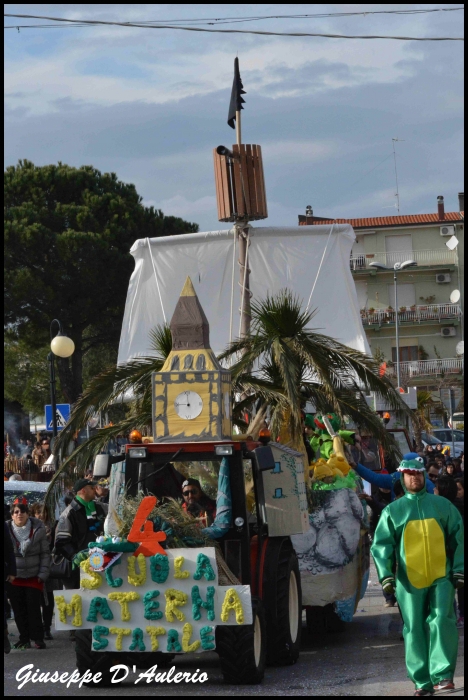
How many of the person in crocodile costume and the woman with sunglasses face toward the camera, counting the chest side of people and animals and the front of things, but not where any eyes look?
2

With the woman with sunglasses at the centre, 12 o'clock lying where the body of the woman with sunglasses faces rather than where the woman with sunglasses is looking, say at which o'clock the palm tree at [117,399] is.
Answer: The palm tree is roughly at 7 o'clock from the woman with sunglasses.

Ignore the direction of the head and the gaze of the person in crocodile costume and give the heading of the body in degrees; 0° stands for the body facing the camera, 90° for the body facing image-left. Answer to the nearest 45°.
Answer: approximately 0°

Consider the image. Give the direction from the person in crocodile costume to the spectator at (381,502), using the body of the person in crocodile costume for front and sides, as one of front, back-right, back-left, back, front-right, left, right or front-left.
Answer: back

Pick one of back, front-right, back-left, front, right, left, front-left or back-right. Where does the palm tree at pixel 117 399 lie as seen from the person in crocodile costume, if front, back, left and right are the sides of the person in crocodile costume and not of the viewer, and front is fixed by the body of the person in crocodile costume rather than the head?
back-right
